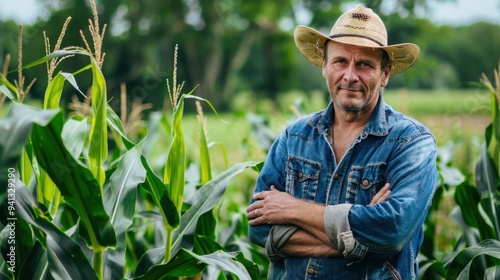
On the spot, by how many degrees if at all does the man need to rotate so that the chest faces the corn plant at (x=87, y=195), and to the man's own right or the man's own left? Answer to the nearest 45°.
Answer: approximately 45° to the man's own right

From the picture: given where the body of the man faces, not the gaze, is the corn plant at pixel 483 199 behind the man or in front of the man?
behind

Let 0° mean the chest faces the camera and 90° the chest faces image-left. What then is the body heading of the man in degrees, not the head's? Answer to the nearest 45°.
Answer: approximately 45°

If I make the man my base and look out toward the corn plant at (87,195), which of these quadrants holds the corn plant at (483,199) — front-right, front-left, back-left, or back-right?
back-right
